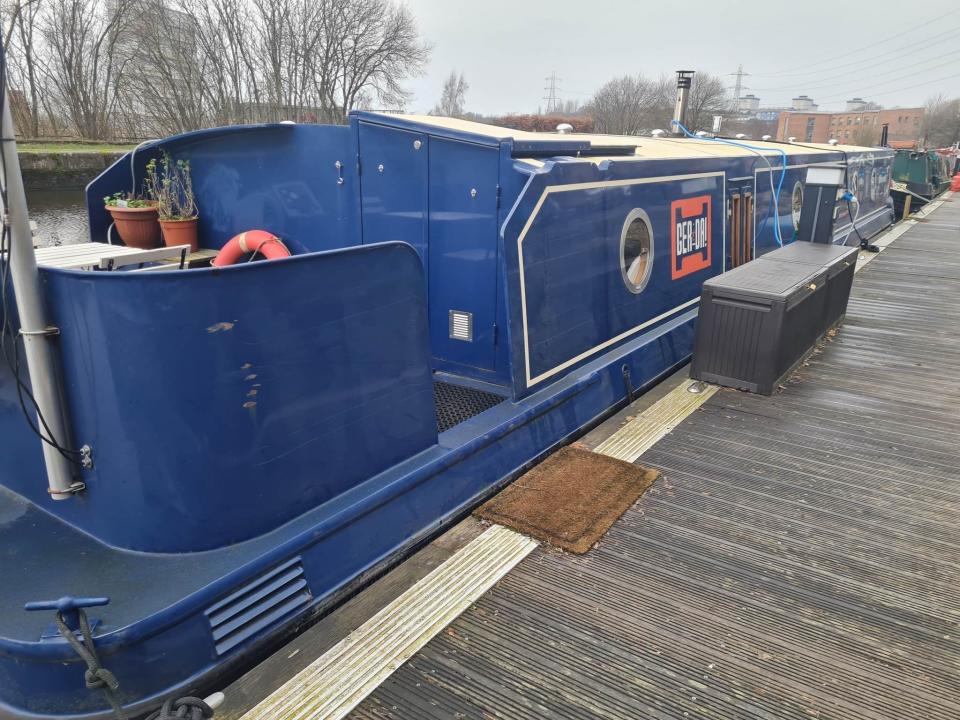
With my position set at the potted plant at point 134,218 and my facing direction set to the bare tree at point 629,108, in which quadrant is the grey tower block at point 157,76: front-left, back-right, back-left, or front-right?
front-left

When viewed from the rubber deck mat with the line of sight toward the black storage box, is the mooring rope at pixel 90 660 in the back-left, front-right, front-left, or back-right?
back-right

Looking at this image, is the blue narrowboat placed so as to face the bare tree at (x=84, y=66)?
no

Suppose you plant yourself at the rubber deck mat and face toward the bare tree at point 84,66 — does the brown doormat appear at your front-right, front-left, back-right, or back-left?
back-right
